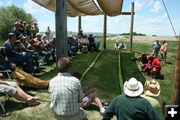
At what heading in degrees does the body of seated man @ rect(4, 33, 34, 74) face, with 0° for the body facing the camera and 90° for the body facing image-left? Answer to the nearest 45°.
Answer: approximately 270°

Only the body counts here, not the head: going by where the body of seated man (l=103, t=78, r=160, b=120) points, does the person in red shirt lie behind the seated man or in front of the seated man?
in front

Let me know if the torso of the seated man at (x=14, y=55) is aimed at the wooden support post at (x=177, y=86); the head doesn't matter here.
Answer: no

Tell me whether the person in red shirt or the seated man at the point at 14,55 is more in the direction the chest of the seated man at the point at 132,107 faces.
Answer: the person in red shirt

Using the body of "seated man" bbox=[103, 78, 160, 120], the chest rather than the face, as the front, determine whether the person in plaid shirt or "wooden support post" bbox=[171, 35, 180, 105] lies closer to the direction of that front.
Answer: the wooden support post

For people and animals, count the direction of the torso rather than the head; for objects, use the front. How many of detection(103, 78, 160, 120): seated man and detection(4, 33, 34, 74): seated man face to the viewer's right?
1

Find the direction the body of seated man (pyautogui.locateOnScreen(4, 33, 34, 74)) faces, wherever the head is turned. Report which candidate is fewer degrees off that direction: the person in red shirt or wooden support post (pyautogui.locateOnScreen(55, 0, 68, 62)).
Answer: the person in red shirt

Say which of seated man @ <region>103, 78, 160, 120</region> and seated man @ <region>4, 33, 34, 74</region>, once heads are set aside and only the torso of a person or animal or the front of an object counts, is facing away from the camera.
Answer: seated man @ <region>103, 78, 160, 120</region>

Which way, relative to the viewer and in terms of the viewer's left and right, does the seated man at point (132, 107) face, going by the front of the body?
facing away from the viewer

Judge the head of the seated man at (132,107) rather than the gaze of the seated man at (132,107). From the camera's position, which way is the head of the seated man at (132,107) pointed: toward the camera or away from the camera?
away from the camera

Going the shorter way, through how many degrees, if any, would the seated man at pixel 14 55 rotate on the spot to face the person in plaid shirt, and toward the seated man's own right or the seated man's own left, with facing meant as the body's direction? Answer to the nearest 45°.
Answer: approximately 90° to the seated man's own right

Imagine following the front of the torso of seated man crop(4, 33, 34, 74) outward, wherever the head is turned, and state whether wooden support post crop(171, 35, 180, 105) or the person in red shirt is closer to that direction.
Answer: the person in red shirt

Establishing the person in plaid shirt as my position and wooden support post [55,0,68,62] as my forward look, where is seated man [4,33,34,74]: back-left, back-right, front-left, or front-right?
front-left

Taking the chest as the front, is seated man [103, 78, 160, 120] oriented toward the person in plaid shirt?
no

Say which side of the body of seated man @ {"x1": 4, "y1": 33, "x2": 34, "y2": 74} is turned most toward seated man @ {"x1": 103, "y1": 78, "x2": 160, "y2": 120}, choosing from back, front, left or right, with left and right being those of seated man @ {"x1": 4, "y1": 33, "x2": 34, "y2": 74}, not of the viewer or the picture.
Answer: right

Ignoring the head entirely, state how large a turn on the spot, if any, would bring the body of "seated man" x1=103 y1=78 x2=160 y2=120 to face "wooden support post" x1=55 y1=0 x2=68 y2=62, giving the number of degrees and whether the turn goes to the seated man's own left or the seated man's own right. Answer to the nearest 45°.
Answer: approximately 45° to the seated man's own left
